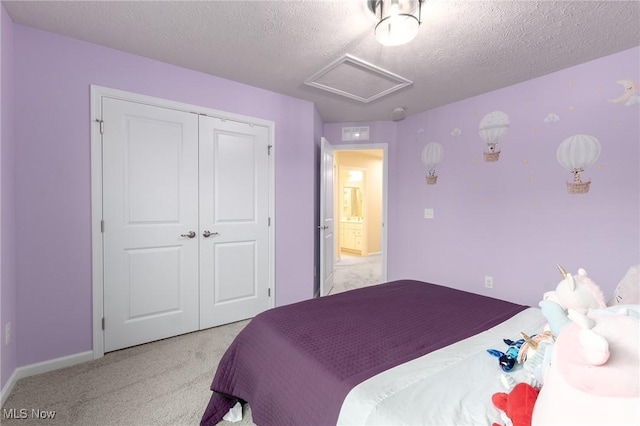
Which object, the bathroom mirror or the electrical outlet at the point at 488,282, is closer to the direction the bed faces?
the bathroom mirror

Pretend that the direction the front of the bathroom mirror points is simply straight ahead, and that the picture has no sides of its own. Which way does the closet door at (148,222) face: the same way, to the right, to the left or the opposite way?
to the left

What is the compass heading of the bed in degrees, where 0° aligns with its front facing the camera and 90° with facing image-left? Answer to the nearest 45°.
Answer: approximately 135°

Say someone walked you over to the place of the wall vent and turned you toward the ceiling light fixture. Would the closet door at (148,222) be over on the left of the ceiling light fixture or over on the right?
right

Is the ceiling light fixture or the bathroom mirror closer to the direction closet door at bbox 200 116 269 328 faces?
the ceiling light fixture

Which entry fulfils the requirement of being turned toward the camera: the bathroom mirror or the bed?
the bathroom mirror

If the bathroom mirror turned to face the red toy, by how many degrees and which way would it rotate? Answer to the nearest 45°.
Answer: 0° — it already faces it

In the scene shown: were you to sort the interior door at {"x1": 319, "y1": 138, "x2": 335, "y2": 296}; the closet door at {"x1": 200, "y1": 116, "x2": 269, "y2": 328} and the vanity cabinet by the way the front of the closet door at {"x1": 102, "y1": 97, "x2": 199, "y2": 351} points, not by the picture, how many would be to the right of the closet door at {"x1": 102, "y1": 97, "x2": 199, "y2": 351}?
0

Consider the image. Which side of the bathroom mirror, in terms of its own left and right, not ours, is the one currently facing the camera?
front

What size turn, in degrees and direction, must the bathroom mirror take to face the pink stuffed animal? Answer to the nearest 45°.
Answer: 0° — it already faces it

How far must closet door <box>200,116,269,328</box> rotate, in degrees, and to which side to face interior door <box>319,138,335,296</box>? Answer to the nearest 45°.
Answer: approximately 90° to its left

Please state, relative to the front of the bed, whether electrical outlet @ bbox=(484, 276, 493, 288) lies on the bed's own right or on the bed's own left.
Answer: on the bed's own right

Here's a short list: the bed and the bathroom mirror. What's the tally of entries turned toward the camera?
1

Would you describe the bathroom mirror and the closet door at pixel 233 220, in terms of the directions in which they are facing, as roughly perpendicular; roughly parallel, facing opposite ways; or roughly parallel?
roughly perpendicular
